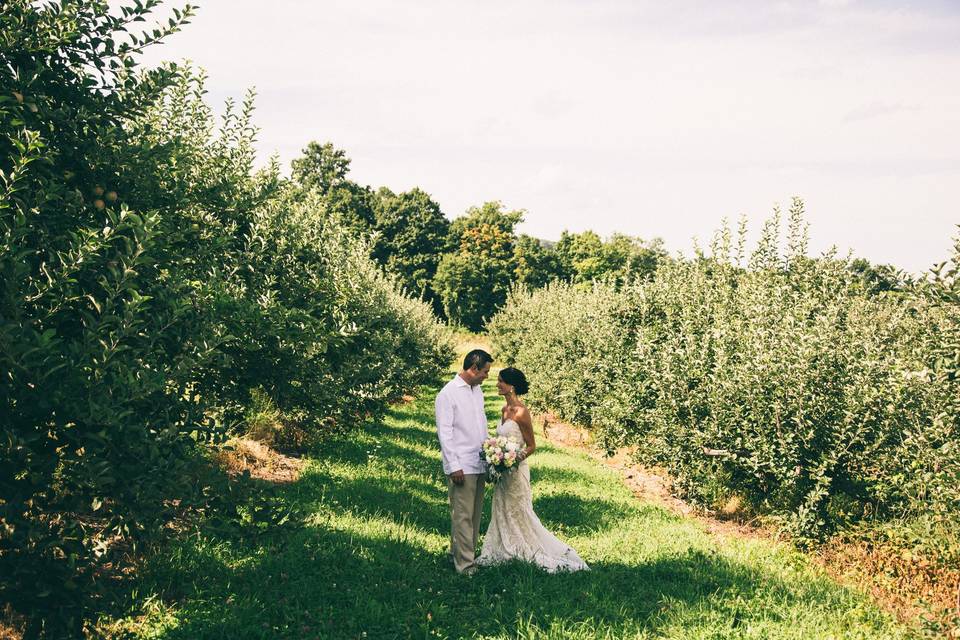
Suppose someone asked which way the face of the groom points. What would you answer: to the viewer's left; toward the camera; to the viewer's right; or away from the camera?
to the viewer's right

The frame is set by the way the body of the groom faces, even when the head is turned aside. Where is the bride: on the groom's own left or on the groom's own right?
on the groom's own left

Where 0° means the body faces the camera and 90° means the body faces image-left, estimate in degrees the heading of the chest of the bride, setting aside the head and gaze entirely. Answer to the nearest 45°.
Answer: approximately 90°

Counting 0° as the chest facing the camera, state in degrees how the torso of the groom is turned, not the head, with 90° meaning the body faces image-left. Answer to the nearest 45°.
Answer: approximately 315°

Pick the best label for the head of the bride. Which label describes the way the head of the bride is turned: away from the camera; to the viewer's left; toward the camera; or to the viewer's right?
to the viewer's left

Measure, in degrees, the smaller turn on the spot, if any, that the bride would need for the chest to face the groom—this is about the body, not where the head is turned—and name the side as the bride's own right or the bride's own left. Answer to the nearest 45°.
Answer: approximately 45° to the bride's own right
